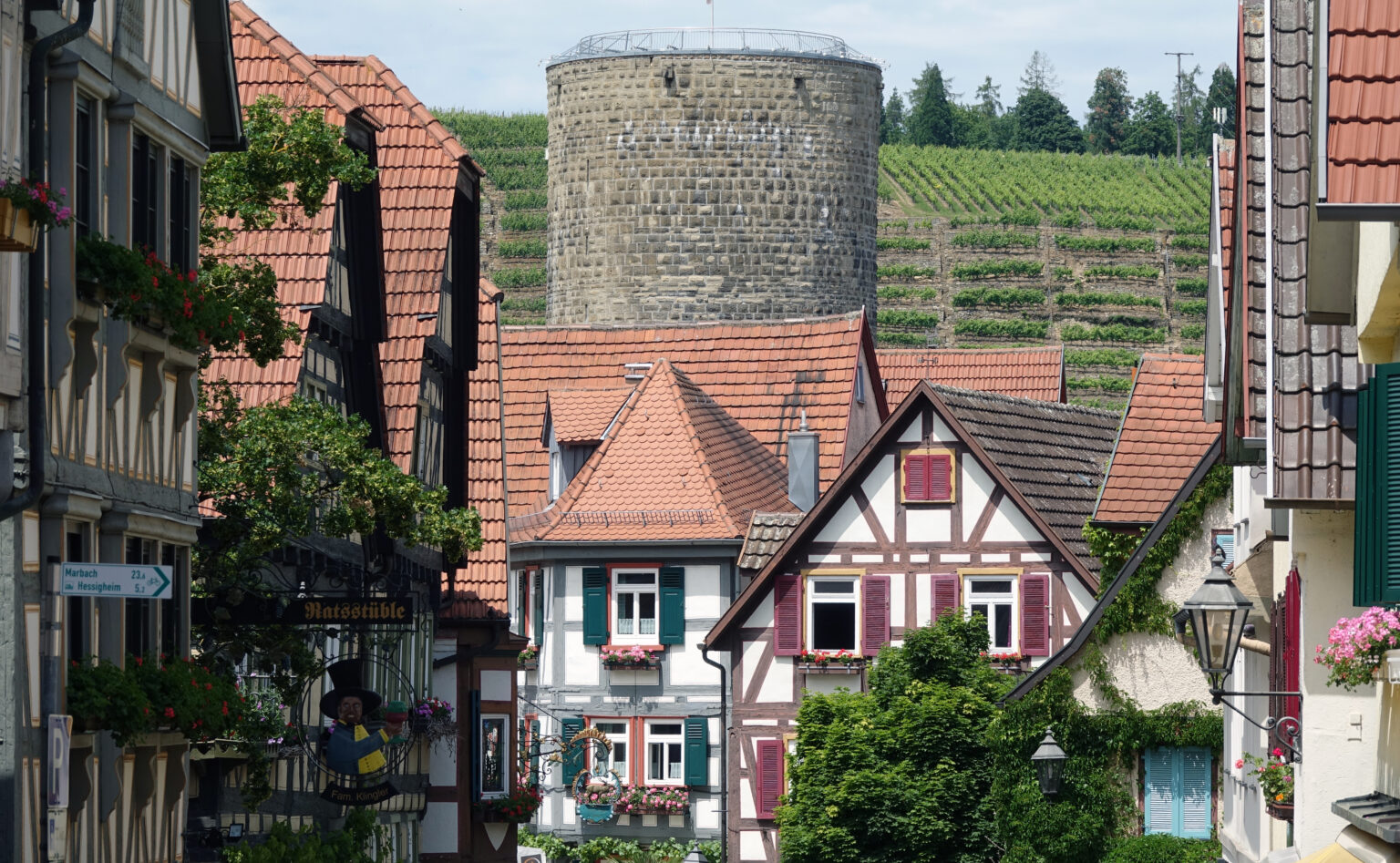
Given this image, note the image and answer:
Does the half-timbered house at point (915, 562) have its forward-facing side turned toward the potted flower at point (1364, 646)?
yes

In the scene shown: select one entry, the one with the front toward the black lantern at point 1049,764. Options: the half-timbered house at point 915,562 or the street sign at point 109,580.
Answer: the half-timbered house

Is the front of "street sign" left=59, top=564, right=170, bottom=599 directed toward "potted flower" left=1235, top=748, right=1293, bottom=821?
no

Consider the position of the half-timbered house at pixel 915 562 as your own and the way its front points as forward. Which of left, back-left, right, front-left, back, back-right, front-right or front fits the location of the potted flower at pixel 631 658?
back-right

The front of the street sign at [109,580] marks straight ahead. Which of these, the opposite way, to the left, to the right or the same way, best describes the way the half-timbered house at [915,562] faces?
the same way

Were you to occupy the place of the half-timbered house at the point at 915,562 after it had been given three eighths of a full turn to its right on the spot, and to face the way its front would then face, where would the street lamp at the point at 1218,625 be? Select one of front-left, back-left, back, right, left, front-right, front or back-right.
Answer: back-left

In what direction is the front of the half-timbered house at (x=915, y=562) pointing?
toward the camera

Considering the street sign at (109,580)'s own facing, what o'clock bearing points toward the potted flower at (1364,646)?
The potted flower is roughly at 10 o'clock from the street sign.

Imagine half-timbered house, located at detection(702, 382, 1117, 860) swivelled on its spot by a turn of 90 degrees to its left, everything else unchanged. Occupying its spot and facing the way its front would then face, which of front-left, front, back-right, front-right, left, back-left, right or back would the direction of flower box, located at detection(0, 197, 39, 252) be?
right

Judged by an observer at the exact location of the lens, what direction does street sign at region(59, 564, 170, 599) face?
facing the viewer

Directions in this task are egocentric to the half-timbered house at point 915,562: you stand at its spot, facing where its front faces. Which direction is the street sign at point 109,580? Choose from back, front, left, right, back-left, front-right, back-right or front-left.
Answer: front

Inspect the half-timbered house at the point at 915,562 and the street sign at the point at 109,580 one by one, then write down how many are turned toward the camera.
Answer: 2

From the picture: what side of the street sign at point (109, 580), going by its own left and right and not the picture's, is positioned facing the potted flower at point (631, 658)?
back

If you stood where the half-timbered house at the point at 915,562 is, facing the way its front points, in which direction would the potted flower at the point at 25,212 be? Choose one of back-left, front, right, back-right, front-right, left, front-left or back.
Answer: front

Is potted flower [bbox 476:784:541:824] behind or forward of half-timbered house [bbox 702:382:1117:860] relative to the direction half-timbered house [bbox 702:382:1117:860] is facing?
forward

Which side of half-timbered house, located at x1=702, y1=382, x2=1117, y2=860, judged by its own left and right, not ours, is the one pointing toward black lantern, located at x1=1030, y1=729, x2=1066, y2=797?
front
